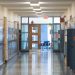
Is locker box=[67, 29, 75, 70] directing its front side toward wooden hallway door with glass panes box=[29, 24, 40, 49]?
no

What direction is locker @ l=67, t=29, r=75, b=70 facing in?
to the viewer's left
